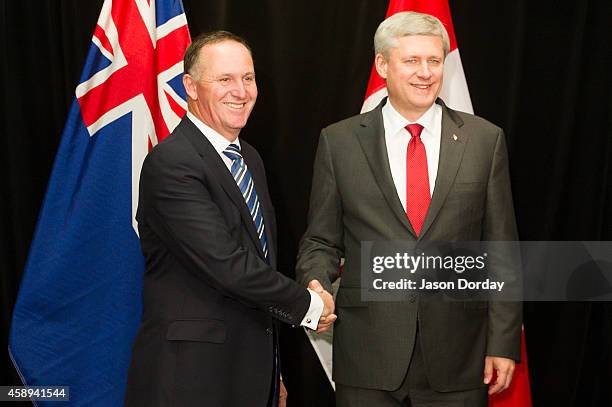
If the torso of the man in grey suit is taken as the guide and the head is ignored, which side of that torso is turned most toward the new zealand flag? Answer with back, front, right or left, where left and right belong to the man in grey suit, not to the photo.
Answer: right

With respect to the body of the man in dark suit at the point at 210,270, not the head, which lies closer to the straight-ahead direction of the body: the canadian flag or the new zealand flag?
the canadian flag

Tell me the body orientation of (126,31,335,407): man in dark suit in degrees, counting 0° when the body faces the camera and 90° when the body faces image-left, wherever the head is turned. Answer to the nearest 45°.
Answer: approximately 315°

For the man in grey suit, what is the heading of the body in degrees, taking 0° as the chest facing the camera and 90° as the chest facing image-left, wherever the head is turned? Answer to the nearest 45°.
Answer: approximately 0°

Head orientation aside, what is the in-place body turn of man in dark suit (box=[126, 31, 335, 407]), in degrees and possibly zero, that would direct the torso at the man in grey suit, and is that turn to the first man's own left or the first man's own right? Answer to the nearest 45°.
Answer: approximately 45° to the first man's own left

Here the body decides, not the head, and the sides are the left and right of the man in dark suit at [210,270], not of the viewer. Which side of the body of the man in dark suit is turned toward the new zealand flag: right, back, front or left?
back

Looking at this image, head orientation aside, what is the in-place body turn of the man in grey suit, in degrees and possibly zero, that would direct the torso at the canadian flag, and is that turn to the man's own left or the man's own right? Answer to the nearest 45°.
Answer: approximately 180°

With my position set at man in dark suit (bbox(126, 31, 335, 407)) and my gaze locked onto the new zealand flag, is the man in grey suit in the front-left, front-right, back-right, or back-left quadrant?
back-right

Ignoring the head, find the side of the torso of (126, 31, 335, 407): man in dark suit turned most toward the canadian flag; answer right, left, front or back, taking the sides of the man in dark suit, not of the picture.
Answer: left

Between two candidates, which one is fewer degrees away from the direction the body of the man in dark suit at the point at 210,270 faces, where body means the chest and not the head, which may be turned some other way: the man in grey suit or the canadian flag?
the man in grey suit
